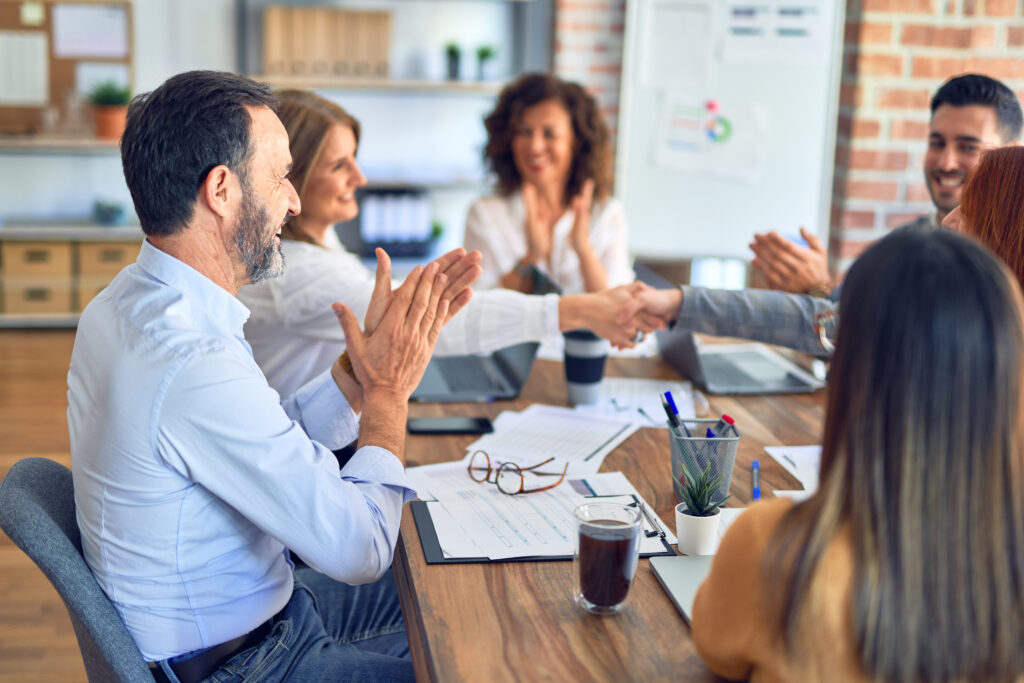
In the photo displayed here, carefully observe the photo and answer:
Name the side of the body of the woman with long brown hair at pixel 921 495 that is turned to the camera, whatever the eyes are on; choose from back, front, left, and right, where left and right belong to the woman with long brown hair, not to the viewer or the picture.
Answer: back

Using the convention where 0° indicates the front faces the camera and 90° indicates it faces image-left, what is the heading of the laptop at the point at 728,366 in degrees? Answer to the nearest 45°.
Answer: approximately 270°

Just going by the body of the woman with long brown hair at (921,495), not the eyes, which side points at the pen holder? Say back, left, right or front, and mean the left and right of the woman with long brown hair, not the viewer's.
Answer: front

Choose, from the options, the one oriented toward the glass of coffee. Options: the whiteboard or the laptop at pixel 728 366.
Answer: the whiteboard

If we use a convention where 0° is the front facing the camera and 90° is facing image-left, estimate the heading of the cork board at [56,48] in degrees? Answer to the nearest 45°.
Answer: approximately 0°

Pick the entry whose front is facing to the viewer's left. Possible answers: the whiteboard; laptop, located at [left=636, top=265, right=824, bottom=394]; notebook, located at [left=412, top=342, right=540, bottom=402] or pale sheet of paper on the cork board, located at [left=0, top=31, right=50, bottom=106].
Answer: the notebook

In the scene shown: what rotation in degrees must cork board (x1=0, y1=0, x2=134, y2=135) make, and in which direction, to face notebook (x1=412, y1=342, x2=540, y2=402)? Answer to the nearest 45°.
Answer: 0° — it already faces it

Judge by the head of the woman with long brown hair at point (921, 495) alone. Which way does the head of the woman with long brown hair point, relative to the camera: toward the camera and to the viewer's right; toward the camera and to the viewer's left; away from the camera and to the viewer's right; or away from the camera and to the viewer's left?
away from the camera and to the viewer's left
